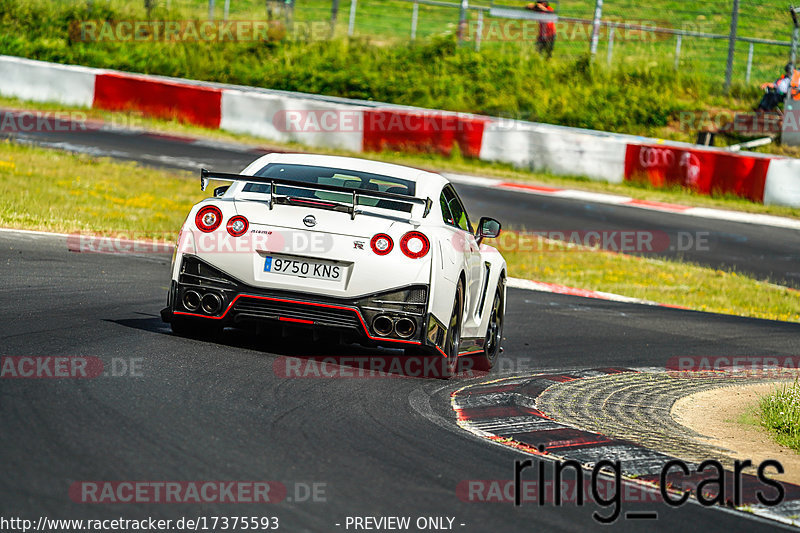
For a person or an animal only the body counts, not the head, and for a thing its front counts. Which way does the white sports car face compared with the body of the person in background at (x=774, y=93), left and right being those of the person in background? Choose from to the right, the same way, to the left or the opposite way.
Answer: to the right

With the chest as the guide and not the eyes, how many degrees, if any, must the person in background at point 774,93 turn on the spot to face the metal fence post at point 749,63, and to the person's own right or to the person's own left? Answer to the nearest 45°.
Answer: approximately 45° to the person's own right

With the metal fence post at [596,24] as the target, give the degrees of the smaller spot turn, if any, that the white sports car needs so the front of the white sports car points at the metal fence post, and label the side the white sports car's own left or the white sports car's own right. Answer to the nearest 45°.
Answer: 0° — it already faces it

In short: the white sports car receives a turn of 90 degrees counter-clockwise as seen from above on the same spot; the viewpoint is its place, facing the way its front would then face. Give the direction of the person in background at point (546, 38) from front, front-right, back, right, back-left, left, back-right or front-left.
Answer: right

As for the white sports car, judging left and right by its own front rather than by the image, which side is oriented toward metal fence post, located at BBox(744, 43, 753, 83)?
front

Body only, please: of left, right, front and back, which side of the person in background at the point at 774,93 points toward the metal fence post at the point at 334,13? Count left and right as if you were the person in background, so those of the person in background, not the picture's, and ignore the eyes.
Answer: front

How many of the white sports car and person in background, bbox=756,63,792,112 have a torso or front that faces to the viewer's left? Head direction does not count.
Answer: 1

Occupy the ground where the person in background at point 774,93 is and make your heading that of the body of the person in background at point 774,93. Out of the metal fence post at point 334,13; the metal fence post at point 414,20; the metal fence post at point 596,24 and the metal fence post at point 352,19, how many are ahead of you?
4

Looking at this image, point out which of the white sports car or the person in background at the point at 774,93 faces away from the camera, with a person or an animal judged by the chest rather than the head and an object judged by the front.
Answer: the white sports car

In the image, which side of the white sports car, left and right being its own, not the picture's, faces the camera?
back

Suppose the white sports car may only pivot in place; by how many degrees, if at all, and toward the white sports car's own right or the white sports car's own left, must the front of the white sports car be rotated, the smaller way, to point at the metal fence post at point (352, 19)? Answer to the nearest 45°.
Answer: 0° — it already faces it

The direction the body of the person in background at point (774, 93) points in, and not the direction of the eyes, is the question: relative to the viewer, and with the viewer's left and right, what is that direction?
facing to the left of the viewer

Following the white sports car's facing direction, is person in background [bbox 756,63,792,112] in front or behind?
in front

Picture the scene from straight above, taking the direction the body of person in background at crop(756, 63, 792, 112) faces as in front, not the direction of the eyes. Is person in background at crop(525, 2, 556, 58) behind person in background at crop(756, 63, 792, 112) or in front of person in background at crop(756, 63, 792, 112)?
in front
